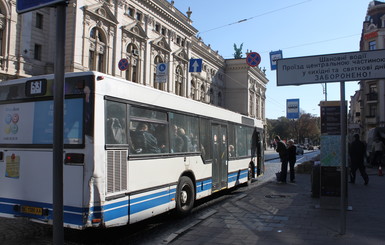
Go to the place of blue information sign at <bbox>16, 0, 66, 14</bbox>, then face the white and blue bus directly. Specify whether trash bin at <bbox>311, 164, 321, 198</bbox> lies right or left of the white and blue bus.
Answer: right

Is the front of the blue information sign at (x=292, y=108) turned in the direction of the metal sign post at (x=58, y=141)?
yes

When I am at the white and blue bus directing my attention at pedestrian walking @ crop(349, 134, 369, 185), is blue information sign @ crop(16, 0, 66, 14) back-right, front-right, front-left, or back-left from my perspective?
back-right

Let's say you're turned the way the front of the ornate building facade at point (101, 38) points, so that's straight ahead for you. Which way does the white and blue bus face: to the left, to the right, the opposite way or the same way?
to the left

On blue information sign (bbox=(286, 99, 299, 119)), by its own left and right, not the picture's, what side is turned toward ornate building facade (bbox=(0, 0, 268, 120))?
right

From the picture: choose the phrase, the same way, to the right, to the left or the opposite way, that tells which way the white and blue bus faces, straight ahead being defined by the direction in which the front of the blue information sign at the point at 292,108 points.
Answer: the opposite way

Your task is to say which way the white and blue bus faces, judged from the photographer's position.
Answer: facing away from the viewer and to the right of the viewer

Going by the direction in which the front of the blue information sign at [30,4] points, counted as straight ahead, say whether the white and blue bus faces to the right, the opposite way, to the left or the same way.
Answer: the opposite way

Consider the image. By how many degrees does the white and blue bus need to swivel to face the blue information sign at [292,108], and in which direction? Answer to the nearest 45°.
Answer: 0° — it already faces it
